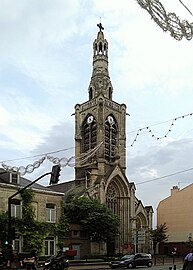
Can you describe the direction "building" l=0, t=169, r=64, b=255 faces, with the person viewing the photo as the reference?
facing the viewer and to the right of the viewer

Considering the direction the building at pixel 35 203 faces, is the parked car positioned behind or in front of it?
in front

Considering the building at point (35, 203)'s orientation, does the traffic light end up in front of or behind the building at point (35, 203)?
in front
